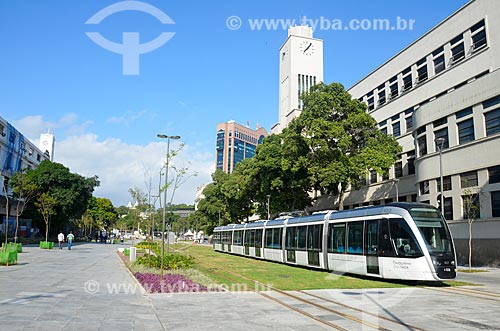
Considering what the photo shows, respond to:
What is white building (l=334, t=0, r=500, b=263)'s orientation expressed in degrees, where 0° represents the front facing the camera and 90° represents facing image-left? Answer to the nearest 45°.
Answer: approximately 45°

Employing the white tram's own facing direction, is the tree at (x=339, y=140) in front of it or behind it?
behind

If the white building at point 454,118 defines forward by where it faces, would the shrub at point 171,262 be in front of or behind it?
in front

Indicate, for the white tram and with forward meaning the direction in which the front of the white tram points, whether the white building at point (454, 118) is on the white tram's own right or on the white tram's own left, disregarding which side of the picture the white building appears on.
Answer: on the white tram's own left

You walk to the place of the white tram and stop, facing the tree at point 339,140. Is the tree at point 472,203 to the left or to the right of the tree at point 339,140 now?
right

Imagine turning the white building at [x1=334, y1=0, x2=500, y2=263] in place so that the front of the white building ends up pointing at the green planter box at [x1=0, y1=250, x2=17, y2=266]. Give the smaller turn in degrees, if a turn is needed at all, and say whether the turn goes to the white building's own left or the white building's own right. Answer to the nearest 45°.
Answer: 0° — it already faces it

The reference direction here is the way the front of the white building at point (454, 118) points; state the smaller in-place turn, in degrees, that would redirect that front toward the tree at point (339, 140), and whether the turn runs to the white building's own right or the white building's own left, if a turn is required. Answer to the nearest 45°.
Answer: approximately 45° to the white building's own right

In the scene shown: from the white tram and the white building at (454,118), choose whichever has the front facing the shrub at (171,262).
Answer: the white building

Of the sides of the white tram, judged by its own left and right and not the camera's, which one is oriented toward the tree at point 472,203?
left

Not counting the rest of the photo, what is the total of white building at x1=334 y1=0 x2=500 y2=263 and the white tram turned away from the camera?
0

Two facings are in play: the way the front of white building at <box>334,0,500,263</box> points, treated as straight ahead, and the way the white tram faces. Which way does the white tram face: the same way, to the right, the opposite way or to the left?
to the left
